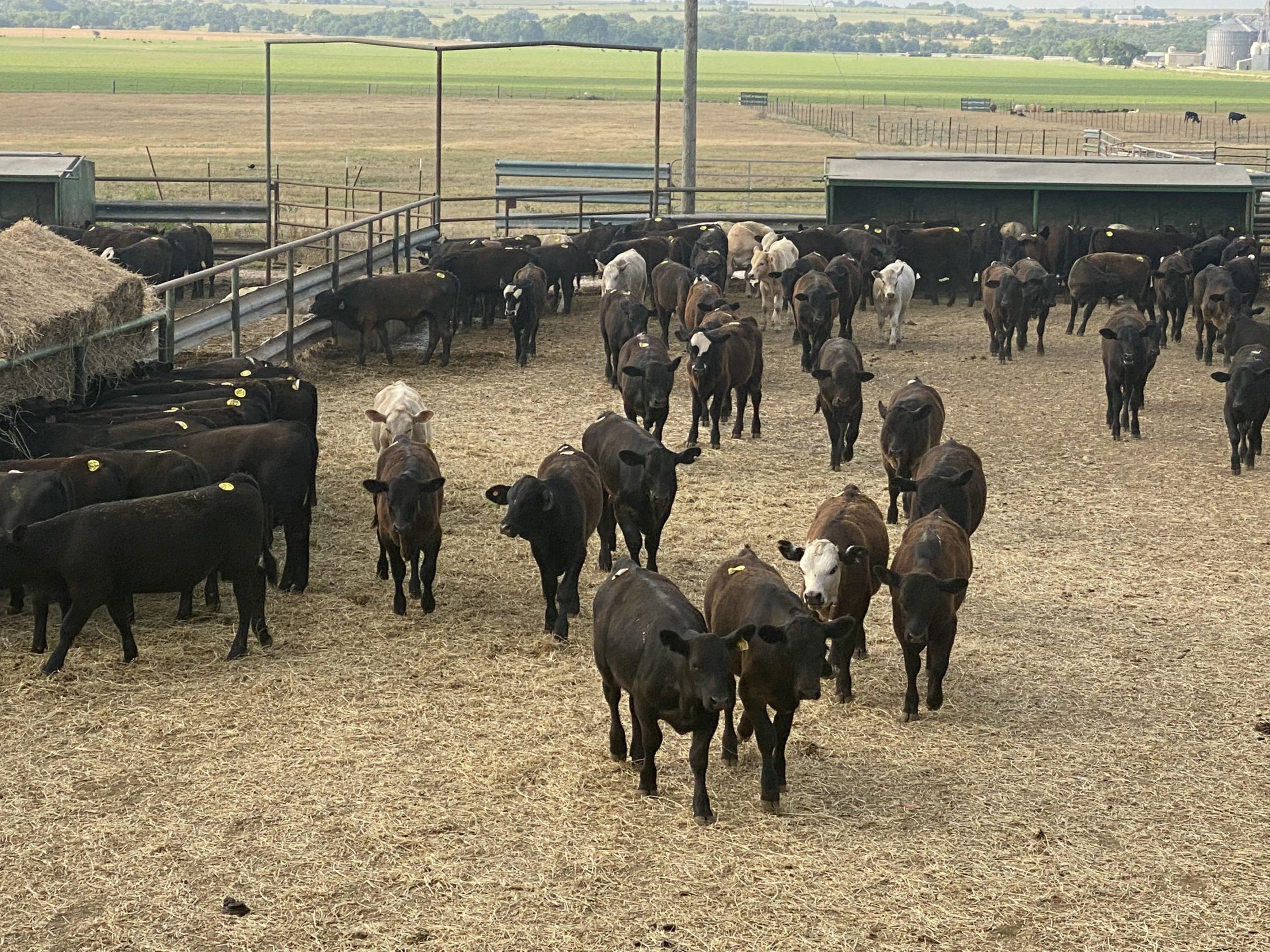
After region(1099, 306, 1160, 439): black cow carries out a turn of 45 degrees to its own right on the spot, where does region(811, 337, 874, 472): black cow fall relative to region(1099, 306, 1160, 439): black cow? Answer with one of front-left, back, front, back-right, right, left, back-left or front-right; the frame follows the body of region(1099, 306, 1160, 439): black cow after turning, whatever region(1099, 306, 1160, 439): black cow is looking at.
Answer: front

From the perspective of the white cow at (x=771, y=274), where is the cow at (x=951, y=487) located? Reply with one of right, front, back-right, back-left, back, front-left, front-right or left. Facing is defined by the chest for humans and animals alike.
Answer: front-left

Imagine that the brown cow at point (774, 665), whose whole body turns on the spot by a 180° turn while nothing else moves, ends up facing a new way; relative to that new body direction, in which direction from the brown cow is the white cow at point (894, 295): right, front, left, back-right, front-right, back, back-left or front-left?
front-right

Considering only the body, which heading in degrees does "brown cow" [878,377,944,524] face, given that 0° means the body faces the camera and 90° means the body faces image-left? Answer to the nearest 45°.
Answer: approximately 45°

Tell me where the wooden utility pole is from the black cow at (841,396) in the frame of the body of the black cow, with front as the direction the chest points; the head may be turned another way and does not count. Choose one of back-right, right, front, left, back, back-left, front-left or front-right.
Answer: back

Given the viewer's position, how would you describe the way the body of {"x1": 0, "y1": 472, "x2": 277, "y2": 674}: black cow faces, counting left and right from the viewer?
facing to the left of the viewer

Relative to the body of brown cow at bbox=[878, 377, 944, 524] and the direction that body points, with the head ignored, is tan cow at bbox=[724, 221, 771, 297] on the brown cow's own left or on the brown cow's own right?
on the brown cow's own right

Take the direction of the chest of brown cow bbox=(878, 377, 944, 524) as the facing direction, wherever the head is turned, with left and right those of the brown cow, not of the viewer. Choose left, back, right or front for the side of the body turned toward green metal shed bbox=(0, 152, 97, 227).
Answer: right

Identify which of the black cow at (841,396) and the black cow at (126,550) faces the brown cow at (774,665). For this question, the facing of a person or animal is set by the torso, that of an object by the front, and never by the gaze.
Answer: the black cow at (841,396)

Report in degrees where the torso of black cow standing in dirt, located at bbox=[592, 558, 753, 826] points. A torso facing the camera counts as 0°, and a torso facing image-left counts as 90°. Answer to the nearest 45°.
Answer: approximately 315°

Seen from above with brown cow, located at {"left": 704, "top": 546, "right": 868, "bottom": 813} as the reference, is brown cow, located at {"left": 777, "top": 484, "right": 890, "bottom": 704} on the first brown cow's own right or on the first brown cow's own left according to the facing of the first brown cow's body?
on the first brown cow's own left
